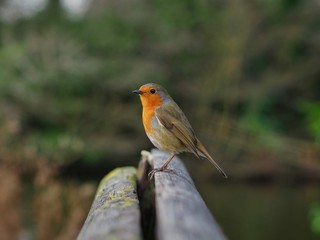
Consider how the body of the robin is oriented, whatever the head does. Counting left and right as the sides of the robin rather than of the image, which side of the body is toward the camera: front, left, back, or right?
left
